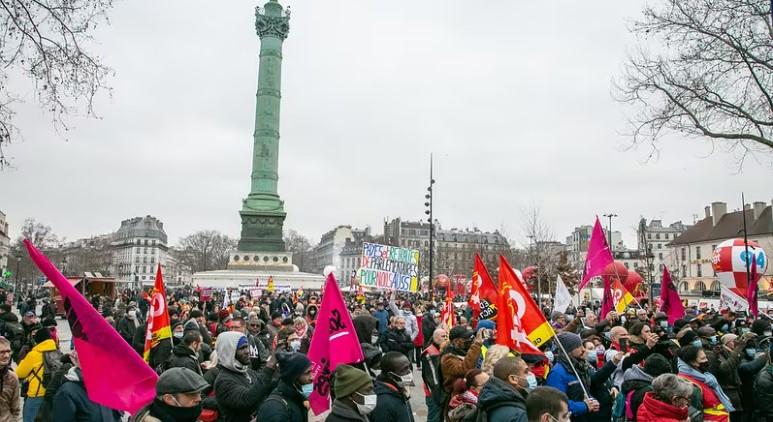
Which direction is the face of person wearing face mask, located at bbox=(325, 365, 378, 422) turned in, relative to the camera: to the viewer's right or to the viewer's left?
to the viewer's right

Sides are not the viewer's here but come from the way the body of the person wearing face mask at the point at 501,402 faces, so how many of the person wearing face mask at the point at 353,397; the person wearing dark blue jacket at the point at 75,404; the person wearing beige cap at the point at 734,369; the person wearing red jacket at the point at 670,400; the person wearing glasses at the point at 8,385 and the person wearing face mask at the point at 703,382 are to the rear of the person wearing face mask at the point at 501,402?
3
